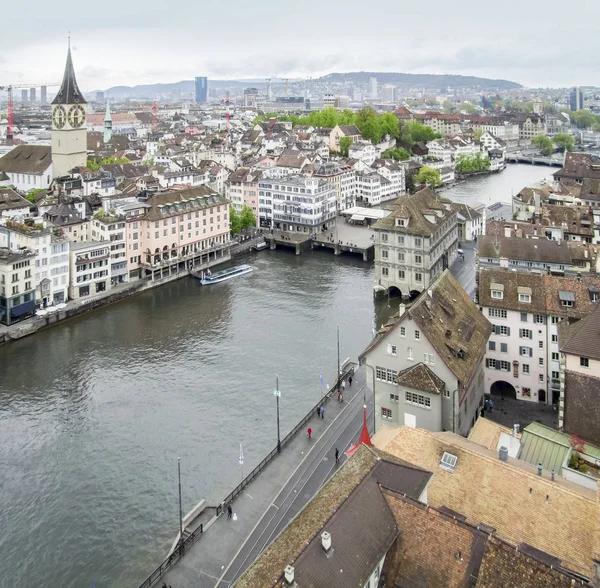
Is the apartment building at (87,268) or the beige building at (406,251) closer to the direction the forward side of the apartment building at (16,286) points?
the beige building

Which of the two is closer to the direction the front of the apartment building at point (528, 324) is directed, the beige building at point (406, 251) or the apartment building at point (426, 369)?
the apartment building

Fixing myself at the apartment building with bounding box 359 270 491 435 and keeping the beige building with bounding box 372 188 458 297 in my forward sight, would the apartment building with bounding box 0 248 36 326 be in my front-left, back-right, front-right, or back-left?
front-left

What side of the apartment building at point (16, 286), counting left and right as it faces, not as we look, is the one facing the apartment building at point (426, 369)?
front

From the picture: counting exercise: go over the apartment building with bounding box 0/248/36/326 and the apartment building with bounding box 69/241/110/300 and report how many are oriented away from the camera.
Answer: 0

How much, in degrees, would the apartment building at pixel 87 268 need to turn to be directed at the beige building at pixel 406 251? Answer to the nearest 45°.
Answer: approximately 45° to its left

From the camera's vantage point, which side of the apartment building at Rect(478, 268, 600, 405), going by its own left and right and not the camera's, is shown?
front

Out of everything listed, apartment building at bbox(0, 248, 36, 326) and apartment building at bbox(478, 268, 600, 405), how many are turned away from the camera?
0

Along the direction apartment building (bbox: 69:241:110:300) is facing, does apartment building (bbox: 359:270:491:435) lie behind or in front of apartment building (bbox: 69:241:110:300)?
in front

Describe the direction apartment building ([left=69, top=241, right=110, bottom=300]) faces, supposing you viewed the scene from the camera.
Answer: facing the viewer and to the right of the viewer

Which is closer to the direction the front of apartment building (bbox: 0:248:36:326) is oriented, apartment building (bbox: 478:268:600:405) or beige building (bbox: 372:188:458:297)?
the apartment building

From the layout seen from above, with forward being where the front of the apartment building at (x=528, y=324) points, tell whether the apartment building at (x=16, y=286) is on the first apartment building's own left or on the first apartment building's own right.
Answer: on the first apartment building's own right

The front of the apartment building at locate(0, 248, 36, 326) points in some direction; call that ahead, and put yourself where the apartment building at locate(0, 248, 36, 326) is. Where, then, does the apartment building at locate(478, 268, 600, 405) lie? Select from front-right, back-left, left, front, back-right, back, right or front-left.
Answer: front

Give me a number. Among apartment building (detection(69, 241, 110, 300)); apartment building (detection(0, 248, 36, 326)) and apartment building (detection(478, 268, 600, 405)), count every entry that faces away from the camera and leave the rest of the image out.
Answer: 0

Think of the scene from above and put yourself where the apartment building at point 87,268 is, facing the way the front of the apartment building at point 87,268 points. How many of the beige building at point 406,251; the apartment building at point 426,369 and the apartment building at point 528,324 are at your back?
0
